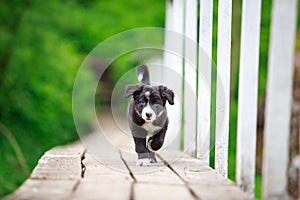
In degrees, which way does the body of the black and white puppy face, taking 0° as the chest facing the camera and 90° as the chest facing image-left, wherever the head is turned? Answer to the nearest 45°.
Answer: approximately 0°
